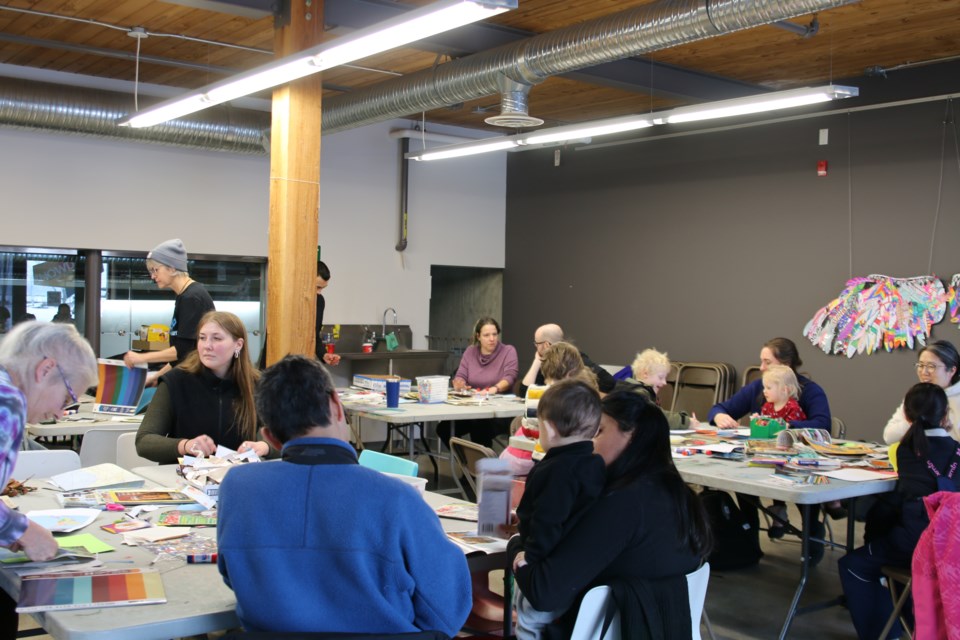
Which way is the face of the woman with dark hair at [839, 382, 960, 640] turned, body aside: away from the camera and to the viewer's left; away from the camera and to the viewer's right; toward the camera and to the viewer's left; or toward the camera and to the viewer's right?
away from the camera and to the viewer's left

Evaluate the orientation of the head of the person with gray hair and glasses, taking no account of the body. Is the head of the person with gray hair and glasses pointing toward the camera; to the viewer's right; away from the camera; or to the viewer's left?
to the viewer's right

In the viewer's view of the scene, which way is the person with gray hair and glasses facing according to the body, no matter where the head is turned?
to the viewer's right

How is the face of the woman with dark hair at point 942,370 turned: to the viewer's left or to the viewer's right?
to the viewer's left

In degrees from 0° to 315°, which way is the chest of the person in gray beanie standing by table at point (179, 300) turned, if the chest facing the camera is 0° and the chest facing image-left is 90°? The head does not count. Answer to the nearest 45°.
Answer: approximately 90°

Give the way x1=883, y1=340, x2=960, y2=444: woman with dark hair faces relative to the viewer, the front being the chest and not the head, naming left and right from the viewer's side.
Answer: facing the viewer and to the left of the viewer

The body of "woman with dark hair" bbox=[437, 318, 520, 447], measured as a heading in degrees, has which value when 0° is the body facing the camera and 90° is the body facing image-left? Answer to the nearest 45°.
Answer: approximately 0°

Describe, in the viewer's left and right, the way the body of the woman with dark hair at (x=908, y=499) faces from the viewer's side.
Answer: facing away from the viewer and to the left of the viewer

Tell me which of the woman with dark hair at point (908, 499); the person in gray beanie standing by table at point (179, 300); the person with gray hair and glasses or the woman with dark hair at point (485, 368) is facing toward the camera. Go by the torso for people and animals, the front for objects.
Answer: the woman with dark hair at point (485, 368)

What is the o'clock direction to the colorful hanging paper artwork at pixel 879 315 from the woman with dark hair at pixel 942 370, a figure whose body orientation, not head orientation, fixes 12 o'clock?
The colorful hanging paper artwork is roughly at 4 o'clock from the woman with dark hair.

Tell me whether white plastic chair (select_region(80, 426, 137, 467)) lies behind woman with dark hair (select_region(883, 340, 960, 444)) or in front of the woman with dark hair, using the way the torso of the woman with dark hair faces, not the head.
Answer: in front

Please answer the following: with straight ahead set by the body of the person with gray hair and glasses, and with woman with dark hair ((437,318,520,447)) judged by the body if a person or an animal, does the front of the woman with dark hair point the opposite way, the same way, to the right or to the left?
to the right

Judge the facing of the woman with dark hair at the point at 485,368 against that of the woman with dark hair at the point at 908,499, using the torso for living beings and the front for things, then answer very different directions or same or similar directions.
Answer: very different directions

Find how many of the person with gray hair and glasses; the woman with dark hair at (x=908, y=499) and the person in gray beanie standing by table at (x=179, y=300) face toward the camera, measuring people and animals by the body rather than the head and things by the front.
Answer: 0

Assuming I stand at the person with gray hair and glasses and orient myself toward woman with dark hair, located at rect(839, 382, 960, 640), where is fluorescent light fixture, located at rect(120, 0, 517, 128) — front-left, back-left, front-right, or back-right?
front-left

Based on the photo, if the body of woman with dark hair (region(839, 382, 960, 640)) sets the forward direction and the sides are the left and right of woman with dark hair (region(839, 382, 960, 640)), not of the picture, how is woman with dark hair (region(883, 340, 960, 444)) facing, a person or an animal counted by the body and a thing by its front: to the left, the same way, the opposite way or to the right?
to the left

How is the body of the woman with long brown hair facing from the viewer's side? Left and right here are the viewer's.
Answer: facing the viewer
